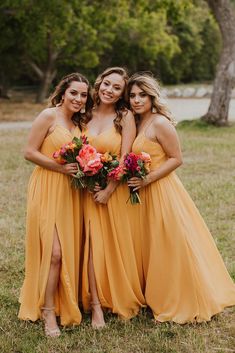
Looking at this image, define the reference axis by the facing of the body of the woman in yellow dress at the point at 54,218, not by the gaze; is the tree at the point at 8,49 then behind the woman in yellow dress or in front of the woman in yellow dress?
behind

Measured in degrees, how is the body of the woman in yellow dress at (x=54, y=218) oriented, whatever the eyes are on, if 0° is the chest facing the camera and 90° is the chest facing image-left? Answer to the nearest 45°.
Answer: approximately 315°

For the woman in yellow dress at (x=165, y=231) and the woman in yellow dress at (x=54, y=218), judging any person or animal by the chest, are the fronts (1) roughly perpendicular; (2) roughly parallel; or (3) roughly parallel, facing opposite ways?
roughly perpendicular

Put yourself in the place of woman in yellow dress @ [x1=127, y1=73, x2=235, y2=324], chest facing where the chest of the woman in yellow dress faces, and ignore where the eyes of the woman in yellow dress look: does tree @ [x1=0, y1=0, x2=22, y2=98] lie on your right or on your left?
on your right

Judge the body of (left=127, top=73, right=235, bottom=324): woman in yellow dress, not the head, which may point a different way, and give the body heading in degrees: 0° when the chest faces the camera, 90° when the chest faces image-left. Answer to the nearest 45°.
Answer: approximately 45°

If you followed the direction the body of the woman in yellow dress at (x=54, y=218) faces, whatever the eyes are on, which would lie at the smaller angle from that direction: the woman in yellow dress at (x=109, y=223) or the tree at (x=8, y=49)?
the woman in yellow dress

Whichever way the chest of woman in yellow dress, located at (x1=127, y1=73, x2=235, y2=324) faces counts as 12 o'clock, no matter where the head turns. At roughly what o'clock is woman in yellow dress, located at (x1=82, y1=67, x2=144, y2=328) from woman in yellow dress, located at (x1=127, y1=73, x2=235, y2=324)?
woman in yellow dress, located at (x1=82, y1=67, x2=144, y2=328) is roughly at 1 o'clock from woman in yellow dress, located at (x1=127, y1=73, x2=235, y2=324).

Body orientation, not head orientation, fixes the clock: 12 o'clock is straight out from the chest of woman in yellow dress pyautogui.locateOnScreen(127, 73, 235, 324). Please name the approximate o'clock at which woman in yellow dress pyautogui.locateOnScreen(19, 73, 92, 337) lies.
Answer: woman in yellow dress pyautogui.locateOnScreen(19, 73, 92, 337) is roughly at 1 o'clock from woman in yellow dress pyautogui.locateOnScreen(127, 73, 235, 324).
